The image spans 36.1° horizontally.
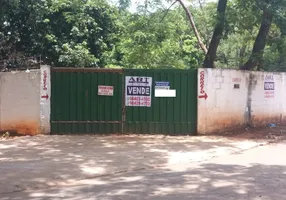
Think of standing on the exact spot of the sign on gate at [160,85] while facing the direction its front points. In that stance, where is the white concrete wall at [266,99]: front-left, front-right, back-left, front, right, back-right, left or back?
back-left

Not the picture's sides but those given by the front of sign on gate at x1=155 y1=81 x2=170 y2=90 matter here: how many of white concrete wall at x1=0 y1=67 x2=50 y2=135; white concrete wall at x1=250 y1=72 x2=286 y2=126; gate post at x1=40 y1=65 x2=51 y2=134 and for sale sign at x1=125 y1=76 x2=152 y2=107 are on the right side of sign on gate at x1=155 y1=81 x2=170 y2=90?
3

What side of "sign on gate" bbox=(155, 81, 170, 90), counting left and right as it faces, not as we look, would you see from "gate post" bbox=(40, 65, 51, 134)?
right

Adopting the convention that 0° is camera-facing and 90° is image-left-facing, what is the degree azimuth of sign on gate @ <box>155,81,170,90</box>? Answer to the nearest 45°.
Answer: approximately 0°

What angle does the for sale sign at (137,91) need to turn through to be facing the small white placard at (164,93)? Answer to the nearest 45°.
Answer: approximately 90° to its left

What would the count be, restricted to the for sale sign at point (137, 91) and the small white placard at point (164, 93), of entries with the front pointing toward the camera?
2

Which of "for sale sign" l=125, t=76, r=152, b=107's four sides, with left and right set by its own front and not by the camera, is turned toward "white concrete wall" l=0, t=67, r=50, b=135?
right

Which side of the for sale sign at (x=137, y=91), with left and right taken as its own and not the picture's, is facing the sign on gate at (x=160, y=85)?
left

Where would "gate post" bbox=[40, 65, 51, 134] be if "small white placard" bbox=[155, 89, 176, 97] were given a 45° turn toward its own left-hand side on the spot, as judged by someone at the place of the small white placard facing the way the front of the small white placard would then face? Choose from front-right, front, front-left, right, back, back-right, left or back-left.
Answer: back-right

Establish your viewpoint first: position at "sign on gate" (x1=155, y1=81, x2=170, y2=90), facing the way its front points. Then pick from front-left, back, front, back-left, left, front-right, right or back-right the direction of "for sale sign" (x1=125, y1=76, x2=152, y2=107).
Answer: right

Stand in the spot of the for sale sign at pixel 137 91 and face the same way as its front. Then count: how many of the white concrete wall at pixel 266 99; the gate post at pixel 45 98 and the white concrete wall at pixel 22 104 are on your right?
2

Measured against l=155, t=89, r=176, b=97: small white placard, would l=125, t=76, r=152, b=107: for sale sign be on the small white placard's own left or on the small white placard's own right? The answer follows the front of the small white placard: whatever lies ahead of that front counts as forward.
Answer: on the small white placard's own right
